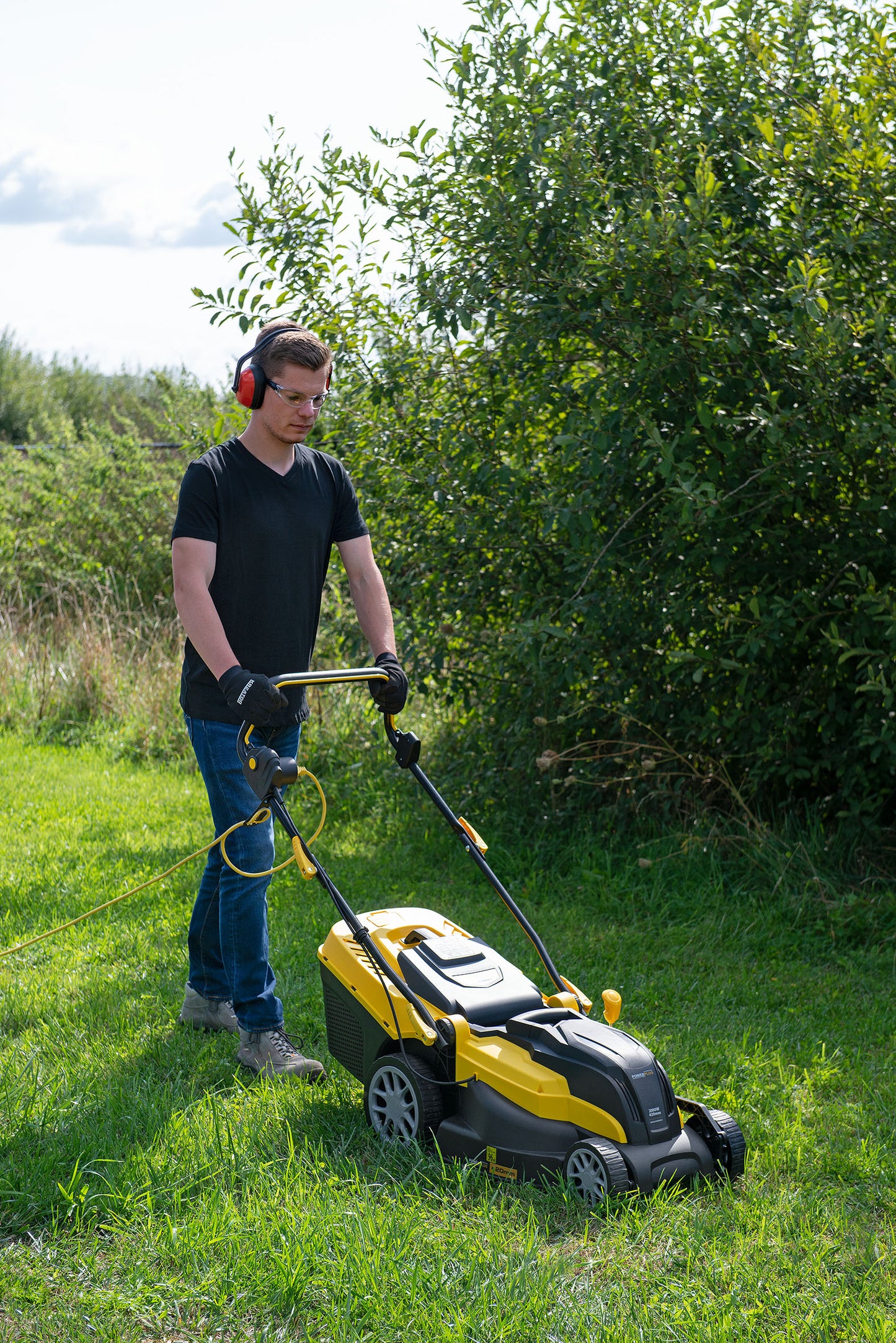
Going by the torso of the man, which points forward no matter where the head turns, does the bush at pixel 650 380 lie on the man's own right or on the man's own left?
on the man's own left

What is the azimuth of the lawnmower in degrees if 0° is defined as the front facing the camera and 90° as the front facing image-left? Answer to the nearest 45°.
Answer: approximately 315°

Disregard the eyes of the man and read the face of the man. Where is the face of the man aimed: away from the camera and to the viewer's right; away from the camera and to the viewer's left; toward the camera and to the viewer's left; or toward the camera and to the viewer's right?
toward the camera and to the viewer's right

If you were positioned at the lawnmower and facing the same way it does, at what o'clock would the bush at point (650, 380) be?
The bush is roughly at 8 o'clock from the lawnmower.
